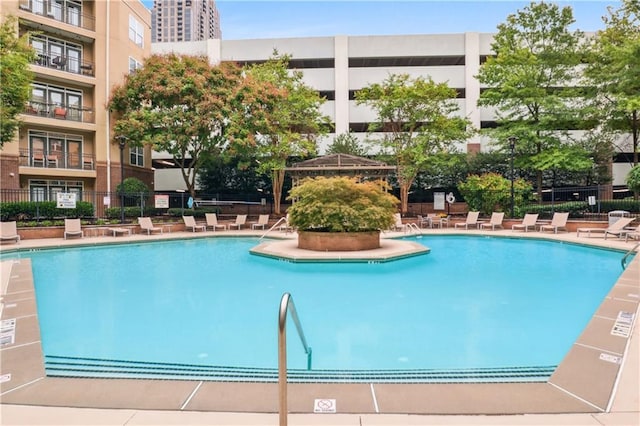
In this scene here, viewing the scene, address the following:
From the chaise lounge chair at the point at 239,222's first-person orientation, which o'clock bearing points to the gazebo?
The gazebo is roughly at 8 o'clock from the chaise lounge chair.

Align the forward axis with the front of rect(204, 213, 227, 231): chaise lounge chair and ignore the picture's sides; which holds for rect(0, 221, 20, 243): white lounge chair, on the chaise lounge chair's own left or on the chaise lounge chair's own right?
on the chaise lounge chair's own right

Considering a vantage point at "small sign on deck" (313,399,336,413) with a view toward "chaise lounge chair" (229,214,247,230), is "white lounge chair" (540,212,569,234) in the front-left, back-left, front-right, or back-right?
front-right

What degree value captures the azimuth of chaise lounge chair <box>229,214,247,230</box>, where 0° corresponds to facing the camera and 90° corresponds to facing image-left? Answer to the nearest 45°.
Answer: approximately 45°

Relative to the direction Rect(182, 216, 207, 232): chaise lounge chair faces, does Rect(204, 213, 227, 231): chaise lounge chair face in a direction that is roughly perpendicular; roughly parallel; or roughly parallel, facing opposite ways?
roughly parallel

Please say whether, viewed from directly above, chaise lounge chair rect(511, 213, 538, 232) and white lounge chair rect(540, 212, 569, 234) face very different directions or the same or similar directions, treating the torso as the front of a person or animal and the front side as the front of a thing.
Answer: same or similar directions

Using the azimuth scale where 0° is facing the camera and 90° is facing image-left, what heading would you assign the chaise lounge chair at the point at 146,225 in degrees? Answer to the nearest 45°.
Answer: approximately 315°

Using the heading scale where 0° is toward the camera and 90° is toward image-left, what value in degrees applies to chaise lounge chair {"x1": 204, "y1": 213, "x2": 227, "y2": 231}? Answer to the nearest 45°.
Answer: approximately 315°

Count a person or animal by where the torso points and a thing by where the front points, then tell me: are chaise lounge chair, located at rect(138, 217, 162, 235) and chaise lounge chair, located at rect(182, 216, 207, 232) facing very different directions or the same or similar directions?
same or similar directions

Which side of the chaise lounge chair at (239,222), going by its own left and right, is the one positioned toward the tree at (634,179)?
left

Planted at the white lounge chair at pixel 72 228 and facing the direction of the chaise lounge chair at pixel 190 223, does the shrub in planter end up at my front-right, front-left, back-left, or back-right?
front-right
